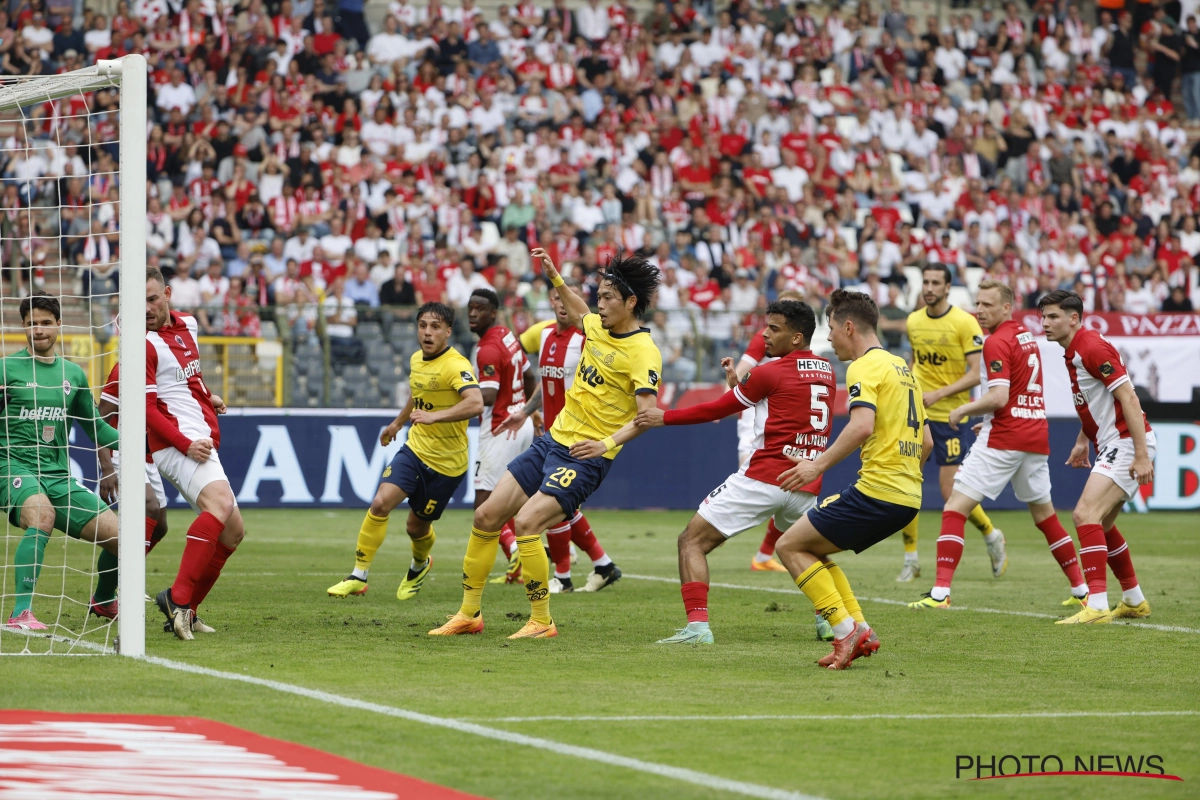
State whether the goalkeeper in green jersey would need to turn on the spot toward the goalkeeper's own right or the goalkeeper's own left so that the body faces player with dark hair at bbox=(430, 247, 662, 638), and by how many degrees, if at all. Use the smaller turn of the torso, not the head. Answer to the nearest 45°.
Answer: approximately 90° to the goalkeeper's own left

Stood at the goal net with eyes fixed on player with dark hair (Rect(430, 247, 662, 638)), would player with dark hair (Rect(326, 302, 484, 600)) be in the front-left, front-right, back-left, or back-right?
front-left

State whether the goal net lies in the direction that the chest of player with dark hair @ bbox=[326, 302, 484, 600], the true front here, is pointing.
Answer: yes

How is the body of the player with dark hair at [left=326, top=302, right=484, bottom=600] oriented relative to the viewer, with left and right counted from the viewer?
facing the viewer and to the left of the viewer

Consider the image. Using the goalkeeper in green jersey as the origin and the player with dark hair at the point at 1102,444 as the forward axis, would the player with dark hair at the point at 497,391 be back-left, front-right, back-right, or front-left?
front-left

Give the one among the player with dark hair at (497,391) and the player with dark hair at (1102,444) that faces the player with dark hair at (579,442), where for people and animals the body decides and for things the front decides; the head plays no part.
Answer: the player with dark hair at (1102,444)

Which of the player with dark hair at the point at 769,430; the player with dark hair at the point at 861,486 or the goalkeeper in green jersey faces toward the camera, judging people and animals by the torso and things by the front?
the goalkeeper in green jersey

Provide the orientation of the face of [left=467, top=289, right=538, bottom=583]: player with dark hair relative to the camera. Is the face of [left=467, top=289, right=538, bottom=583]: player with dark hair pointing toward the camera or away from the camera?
toward the camera

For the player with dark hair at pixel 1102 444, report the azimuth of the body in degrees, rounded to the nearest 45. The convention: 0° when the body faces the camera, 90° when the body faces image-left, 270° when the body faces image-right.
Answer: approximately 45°

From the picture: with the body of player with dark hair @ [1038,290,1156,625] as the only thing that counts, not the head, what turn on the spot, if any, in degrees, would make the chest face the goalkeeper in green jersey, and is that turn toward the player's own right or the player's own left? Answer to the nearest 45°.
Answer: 0° — they already face them

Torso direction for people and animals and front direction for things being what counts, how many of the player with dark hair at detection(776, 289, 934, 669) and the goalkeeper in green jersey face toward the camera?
1

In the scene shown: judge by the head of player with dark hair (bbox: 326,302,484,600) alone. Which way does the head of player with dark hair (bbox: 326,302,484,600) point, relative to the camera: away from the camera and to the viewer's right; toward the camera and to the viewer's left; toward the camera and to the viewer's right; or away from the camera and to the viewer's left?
toward the camera and to the viewer's left

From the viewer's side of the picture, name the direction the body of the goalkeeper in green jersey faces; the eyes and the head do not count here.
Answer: toward the camera
